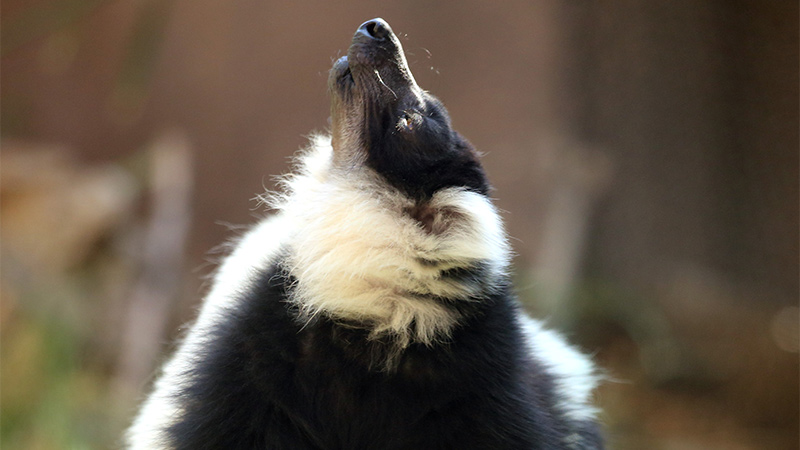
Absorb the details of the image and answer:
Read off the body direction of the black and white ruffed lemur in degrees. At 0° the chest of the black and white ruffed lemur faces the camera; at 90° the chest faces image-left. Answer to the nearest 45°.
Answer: approximately 45°
